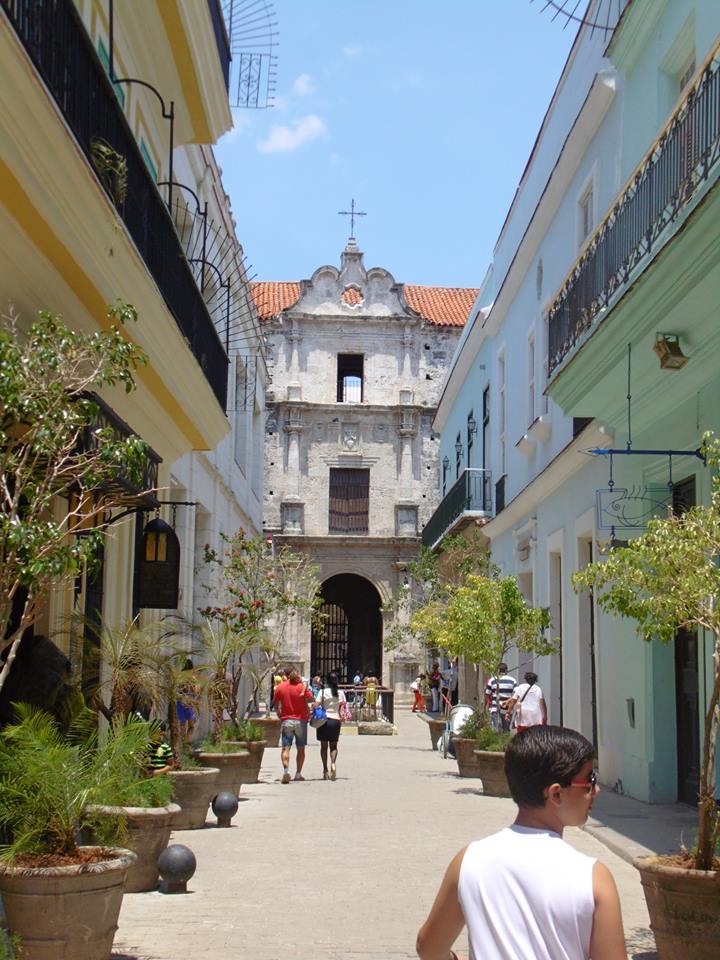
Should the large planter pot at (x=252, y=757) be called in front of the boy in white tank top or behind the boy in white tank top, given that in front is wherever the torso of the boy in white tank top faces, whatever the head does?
in front

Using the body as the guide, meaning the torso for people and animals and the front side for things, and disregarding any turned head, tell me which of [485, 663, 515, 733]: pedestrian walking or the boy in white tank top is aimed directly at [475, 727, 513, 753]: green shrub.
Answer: the boy in white tank top

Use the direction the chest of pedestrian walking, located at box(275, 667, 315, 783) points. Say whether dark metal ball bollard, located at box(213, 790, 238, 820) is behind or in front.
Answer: behind

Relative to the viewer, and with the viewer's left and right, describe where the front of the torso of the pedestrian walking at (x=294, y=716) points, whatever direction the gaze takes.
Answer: facing away from the viewer

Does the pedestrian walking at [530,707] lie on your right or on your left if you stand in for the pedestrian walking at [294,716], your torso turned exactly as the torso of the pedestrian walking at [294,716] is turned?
on your right

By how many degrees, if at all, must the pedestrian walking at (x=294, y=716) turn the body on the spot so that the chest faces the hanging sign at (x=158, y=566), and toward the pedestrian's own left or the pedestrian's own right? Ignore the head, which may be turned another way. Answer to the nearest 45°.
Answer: approximately 180°

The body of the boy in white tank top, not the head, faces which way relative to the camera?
away from the camera

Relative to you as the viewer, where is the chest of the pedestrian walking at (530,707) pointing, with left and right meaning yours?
facing away from the viewer

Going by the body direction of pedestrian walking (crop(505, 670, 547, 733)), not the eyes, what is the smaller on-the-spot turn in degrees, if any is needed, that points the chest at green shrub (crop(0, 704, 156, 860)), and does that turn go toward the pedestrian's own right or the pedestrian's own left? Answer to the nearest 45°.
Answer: approximately 180°

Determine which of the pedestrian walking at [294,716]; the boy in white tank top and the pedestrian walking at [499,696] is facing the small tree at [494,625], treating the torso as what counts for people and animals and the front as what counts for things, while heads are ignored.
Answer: the boy in white tank top

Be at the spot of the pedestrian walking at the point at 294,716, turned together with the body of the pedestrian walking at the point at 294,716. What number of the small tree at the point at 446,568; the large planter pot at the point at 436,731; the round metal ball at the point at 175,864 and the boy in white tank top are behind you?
2

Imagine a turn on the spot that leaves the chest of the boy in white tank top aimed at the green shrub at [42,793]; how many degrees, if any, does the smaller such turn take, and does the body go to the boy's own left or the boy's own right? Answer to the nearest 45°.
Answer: approximately 45° to the boy's own left

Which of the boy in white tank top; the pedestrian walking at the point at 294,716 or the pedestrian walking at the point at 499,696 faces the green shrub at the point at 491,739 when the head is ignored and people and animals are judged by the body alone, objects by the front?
the boy in white tank top
